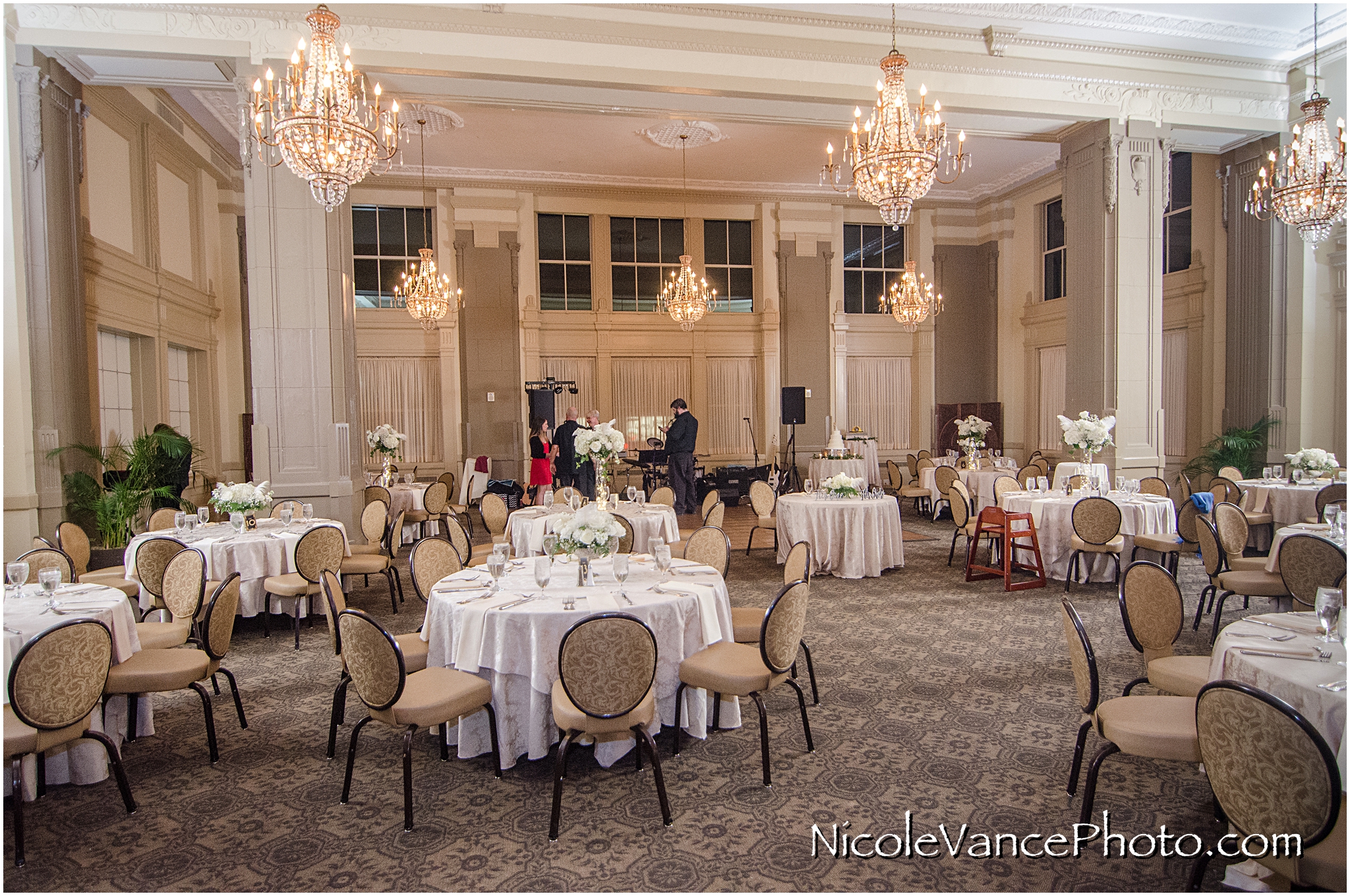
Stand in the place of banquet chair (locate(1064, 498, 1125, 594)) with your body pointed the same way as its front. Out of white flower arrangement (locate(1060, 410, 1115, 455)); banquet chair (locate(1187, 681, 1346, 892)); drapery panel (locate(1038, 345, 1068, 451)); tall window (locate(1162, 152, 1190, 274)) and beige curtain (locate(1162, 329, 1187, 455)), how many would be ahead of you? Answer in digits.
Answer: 4

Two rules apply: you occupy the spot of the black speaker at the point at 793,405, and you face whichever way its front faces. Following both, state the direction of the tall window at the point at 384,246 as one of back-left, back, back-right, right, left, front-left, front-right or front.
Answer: right

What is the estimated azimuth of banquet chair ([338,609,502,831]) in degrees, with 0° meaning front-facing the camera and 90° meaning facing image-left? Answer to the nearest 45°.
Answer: approximately 225°

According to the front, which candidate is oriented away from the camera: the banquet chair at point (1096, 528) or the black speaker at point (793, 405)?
the banquet chair

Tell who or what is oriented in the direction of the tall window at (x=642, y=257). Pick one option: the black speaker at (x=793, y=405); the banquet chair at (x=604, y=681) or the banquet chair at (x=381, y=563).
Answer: the banquet chair at (x=604, y=681)

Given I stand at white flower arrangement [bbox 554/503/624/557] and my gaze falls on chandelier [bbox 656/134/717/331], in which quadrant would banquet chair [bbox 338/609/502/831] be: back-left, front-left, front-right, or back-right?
back-left

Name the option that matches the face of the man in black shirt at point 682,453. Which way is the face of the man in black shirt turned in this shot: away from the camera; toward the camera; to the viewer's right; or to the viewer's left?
to the viewer's left

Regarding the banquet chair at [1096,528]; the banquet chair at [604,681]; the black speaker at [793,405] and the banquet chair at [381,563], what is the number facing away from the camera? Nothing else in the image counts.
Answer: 2

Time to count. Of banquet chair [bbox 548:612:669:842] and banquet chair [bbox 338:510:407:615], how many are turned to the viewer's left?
1

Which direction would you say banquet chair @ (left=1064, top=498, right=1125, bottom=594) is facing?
away from the camera

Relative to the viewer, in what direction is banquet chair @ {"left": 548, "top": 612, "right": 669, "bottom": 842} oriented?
away from the camera

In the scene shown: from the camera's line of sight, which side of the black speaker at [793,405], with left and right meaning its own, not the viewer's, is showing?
front

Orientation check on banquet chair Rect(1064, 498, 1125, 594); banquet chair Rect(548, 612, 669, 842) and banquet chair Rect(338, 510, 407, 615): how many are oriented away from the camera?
2
